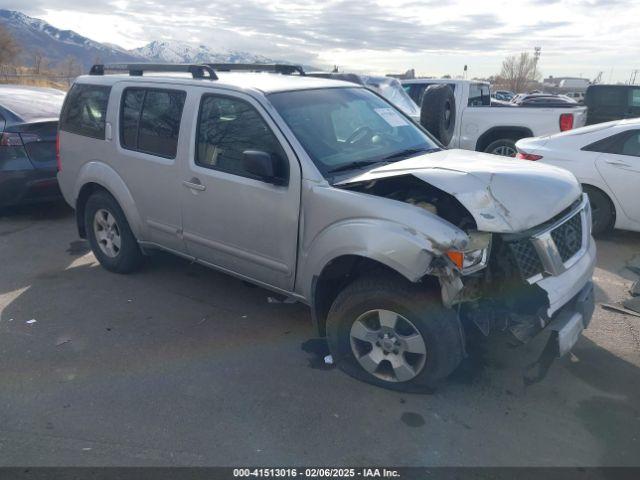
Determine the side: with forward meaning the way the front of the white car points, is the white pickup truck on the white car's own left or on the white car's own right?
on the white car's own left

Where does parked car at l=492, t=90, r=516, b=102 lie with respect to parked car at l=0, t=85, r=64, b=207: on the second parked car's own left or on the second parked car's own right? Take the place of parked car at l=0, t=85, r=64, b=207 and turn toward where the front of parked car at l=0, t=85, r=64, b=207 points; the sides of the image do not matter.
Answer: on the second parked car's own right

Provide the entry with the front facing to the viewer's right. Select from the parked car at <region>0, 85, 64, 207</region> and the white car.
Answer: the white car

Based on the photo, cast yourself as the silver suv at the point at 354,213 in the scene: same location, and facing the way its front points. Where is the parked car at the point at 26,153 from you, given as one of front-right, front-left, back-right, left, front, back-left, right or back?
back

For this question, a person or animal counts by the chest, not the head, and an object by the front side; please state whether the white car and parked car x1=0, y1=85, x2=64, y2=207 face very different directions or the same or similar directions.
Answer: very different directions

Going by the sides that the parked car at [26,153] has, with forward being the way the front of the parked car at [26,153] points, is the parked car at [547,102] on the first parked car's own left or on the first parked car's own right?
on the first parked car's own right

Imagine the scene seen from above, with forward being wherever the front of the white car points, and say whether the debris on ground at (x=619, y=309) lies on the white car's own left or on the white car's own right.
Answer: on the white car's own right

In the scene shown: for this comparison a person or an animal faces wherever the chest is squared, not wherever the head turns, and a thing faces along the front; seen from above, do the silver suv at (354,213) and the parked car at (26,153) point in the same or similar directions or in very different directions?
very different directions

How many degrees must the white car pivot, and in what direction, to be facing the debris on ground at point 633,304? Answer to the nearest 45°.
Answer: approximately 90° to its right

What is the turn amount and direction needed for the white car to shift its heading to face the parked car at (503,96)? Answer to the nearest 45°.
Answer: approximately 90° to its left

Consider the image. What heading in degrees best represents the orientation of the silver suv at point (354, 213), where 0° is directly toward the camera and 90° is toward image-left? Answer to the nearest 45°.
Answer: approximately 315°

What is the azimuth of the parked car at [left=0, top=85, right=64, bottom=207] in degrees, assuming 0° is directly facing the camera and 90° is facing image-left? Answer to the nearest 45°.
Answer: approximately 135°

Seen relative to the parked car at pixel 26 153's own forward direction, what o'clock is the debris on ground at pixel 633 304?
The debris on ground is roughly at 6 o'clock from the parked car.

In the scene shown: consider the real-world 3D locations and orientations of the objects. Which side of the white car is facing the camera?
right

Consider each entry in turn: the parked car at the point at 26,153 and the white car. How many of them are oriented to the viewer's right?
1

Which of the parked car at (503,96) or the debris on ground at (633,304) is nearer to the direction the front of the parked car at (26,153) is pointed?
the parked car
